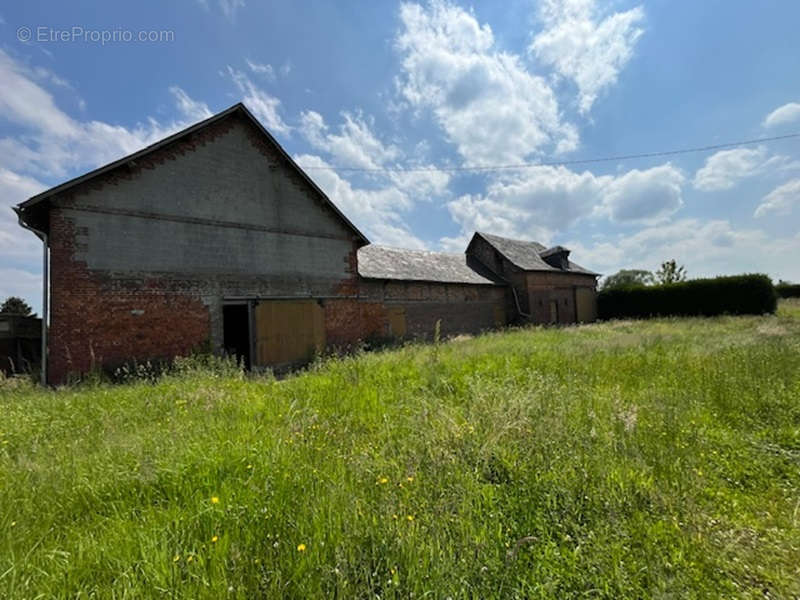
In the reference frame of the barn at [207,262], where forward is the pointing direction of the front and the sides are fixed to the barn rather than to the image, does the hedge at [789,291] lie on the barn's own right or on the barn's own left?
on the barn's own left

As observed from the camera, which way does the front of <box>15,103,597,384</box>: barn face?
facing the viewer and to the right of the viewer

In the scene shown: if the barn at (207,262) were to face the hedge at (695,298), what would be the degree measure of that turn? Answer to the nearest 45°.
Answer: approximately 45° to its left
